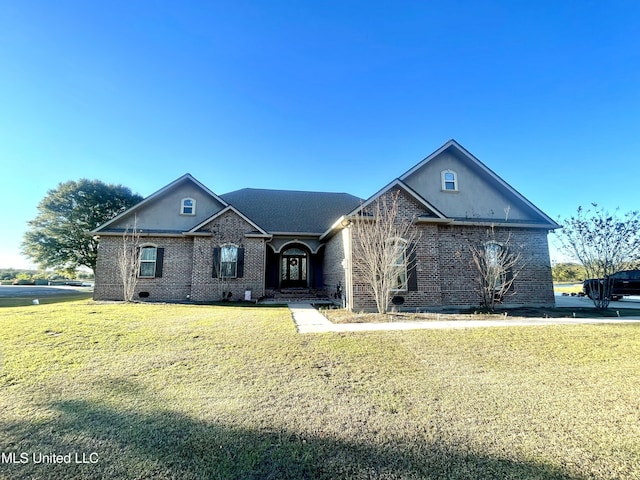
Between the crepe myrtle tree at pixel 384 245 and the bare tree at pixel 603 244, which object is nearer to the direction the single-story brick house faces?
the crepe myrtle tree

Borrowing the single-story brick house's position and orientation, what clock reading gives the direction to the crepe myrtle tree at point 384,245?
The crepe myrtle tree is roughly at 11 o'clock from the single-story brick house.

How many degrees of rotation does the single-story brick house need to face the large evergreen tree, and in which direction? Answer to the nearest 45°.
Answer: approximately 135° to its right

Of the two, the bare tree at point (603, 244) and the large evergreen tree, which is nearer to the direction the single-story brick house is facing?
the bare tree

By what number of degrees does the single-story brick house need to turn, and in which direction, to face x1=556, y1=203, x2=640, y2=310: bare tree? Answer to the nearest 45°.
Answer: approximately 90° to its left

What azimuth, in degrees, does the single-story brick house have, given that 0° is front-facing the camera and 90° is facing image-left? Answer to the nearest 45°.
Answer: approximately 0°
